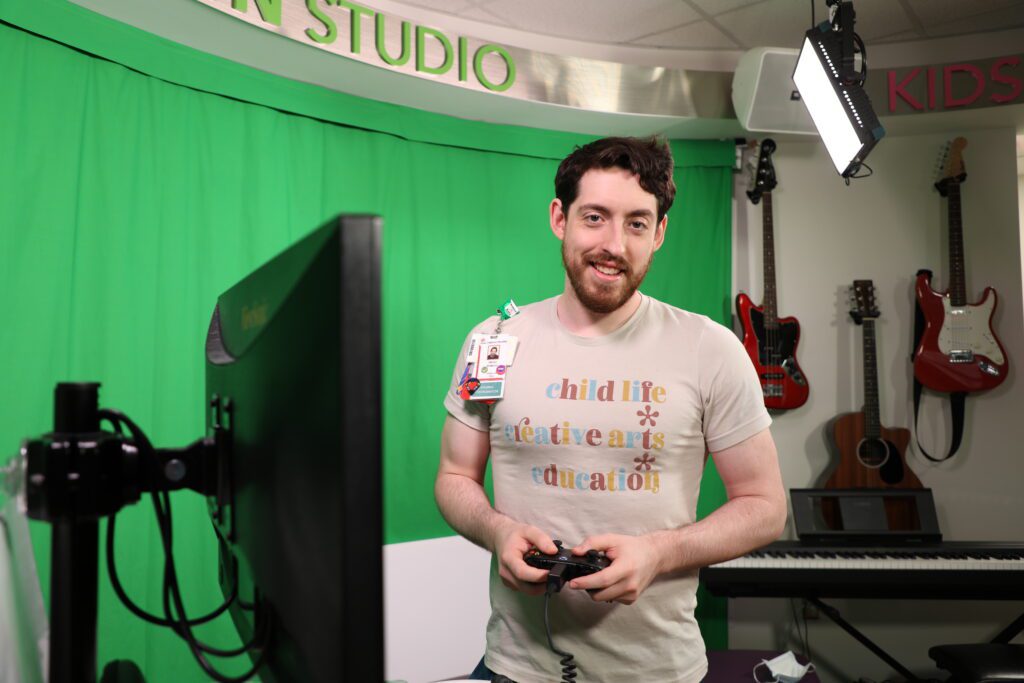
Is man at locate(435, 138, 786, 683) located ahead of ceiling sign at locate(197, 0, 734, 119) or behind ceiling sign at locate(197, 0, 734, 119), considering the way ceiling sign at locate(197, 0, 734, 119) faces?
ahead

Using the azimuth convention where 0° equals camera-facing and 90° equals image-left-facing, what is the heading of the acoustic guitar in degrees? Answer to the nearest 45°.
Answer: approximately 0°

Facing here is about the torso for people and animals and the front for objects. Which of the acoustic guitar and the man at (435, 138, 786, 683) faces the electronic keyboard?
the acoustic guitar

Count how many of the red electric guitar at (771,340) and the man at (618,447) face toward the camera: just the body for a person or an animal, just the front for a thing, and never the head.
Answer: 2
